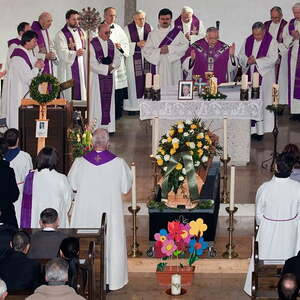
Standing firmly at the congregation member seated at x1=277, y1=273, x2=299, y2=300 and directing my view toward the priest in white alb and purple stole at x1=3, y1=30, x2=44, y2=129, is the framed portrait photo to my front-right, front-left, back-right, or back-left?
front-right

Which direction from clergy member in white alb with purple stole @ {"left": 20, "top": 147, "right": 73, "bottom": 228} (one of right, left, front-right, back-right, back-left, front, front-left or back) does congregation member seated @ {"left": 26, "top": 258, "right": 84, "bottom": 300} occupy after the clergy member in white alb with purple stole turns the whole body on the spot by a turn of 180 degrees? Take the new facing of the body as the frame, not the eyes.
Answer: front

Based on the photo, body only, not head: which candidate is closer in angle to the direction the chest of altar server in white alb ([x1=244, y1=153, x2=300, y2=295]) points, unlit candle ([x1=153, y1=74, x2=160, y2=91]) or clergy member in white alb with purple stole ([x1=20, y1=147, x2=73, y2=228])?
the unlit candle

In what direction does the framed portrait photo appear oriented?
toward the camera

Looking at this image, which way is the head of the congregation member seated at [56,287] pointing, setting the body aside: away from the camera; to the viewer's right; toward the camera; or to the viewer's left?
away from the camera

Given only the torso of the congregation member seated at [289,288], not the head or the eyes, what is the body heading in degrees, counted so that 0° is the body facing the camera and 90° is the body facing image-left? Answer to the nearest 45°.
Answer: approximately 180°

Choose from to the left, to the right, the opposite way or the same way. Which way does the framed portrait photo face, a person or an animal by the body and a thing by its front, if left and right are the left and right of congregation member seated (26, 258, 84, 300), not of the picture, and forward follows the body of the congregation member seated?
the opposite way

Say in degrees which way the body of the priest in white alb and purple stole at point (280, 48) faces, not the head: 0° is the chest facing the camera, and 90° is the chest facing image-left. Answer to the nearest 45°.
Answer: approximately 45°

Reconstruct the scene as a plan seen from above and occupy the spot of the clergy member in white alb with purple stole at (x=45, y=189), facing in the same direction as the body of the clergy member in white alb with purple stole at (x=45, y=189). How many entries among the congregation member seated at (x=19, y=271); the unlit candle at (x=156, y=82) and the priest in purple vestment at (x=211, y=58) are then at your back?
1

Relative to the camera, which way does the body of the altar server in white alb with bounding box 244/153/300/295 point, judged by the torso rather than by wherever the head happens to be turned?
away from the camera

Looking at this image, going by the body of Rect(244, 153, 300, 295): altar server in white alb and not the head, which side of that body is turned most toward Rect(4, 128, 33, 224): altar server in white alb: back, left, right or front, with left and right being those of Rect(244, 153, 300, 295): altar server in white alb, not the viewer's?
left

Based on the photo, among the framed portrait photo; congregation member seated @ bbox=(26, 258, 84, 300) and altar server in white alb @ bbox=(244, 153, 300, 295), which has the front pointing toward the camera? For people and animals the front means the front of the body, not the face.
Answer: the framed portrait photo

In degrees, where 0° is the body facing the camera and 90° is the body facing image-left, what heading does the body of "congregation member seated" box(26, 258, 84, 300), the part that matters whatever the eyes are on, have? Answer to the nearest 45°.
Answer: approximately 180°

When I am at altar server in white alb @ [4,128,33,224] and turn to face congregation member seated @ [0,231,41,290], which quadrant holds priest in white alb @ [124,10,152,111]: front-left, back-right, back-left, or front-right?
back-left
